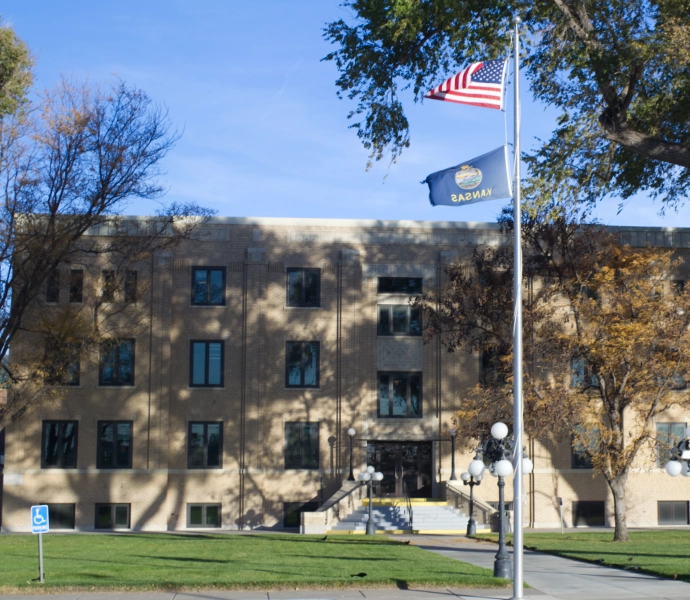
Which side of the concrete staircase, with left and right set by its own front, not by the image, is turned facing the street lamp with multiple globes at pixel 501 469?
front

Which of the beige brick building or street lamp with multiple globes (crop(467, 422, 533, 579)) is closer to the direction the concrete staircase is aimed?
the street lamp with multiple globes

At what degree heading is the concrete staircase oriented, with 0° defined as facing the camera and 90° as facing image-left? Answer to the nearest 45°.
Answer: approximately 0°
